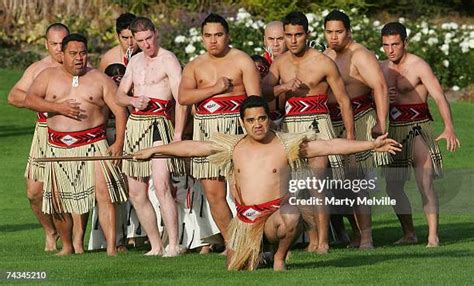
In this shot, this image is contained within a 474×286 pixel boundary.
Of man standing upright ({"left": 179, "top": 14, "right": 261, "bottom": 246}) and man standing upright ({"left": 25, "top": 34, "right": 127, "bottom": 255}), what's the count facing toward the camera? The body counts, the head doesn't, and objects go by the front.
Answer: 2

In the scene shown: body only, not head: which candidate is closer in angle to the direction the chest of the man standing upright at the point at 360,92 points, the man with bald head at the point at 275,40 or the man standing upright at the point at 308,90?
the man standing upright

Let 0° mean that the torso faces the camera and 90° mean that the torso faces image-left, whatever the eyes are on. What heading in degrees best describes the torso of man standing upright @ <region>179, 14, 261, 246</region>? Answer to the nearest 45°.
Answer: approximately 0°

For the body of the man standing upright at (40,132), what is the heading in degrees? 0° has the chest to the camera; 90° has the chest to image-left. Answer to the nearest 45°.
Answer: approximately 0°

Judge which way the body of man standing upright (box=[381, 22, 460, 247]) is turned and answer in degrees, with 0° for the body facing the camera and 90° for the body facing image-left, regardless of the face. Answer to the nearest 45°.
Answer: approximately 45°

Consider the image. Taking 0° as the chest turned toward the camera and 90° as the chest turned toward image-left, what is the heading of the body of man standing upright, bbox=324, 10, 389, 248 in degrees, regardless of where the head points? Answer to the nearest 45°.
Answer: approximately 45°
